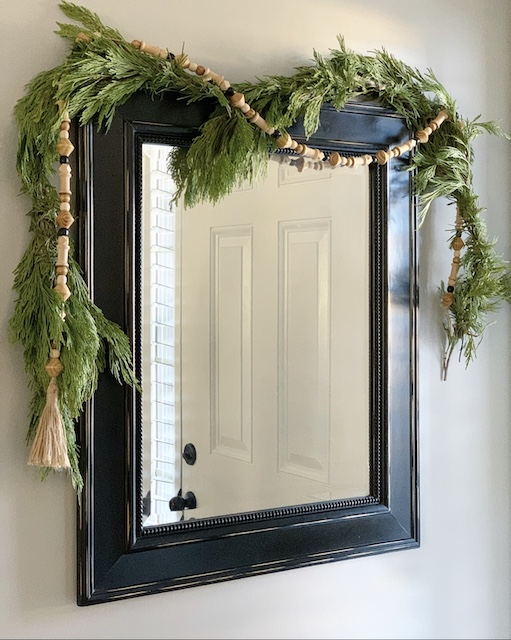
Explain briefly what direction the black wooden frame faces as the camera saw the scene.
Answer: facing the viewer and to the right of the viewer
